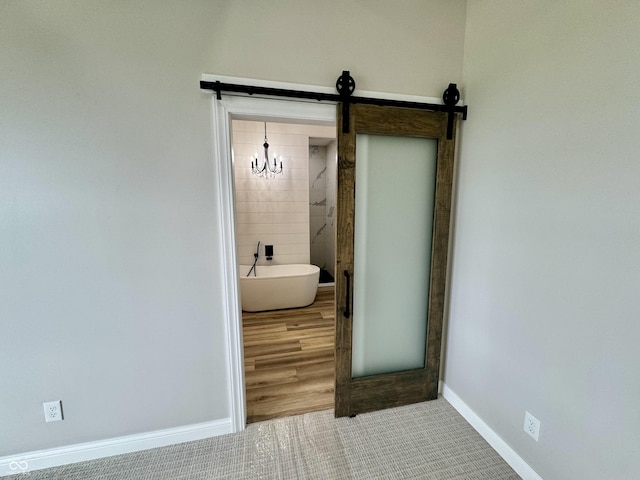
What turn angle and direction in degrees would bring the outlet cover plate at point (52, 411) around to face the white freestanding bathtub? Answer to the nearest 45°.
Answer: approximately 90° to its left

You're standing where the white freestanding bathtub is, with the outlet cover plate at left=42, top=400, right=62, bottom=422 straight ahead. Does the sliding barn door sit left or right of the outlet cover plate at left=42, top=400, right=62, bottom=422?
left

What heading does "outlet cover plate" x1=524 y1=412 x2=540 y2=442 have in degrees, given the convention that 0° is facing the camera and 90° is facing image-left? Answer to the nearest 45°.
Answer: approximately 45°

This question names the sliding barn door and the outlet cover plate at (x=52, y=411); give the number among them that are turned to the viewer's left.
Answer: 0

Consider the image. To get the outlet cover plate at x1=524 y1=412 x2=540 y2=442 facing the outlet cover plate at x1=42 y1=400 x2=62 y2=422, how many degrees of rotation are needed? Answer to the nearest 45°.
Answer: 0° — it already faces it

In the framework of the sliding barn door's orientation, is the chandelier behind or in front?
behind

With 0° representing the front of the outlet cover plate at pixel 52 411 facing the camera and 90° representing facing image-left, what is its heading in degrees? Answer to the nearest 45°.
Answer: approximately 0°

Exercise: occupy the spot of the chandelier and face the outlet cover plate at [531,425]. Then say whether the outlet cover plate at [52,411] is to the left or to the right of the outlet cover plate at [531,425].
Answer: right

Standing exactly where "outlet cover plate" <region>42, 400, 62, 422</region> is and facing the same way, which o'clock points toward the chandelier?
The chandelier is roughly at 8 o'clock from the outlet cover plate.

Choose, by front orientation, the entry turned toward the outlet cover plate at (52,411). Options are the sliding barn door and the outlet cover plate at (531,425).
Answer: the outlet cover plate at (531,425)

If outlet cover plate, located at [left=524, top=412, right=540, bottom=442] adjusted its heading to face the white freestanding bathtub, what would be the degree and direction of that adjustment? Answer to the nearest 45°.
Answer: approximately 45° to its right

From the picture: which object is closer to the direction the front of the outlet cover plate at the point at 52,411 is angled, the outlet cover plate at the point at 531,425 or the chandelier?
the outlet cover plate

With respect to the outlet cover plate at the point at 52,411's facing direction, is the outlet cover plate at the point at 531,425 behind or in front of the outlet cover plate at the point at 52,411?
in front

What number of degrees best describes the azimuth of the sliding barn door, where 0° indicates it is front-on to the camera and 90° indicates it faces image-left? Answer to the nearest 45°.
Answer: approximately 315°
